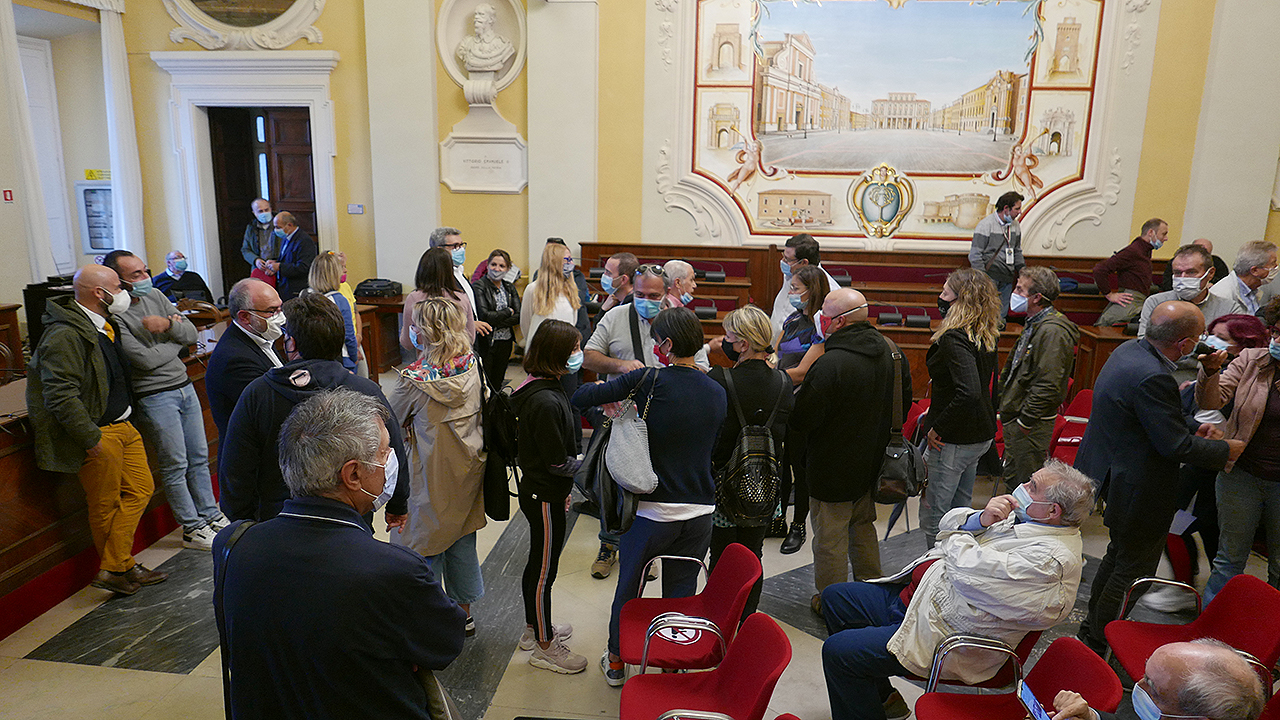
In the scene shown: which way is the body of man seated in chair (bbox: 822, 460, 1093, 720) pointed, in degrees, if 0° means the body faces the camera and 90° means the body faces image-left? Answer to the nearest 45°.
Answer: approximately 90°

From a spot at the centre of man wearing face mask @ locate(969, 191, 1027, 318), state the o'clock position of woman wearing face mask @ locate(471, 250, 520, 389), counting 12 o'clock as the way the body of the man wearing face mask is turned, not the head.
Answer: The woman wearing face mask is roughly at 3 o'clock from the man wearing face mask.

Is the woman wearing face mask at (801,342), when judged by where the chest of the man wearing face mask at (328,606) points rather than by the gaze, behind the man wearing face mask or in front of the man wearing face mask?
in front

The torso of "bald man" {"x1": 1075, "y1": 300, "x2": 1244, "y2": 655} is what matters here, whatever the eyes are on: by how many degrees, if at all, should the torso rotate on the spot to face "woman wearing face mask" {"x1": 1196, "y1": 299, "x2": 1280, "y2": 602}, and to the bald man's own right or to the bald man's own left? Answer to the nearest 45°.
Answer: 0° — they already face them

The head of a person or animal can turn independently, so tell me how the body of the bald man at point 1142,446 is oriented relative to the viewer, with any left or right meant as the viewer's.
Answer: facing away from the viewer and to the right of the viewer

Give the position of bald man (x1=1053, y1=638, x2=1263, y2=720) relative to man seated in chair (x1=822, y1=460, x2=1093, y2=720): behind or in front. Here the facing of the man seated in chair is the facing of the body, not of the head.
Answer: behind

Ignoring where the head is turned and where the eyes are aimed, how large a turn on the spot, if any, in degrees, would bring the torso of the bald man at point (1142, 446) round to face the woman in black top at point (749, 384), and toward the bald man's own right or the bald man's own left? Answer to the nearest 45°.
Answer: approximately 180°

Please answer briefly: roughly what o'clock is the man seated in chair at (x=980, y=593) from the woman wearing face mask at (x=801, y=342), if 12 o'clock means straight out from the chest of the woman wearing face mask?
The man seated in chair is roughly at 10 o'clock from the woman wearing face mask.

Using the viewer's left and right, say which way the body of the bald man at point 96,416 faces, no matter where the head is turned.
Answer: facing to the right of the viewer

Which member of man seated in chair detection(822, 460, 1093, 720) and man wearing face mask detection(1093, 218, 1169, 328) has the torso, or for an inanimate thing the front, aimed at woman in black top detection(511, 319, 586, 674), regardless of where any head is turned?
the man seated in chair

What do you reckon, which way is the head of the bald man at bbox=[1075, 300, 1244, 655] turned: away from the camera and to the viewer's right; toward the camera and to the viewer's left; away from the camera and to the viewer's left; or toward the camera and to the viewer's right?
away from the camera and to the viewer's right

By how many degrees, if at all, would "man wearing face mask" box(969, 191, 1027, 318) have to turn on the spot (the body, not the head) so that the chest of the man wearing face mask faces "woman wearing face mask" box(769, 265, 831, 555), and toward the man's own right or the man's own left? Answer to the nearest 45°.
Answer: approximately 45° to the man's own right

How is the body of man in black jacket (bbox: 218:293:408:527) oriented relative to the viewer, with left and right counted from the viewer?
facing away from the viewer
